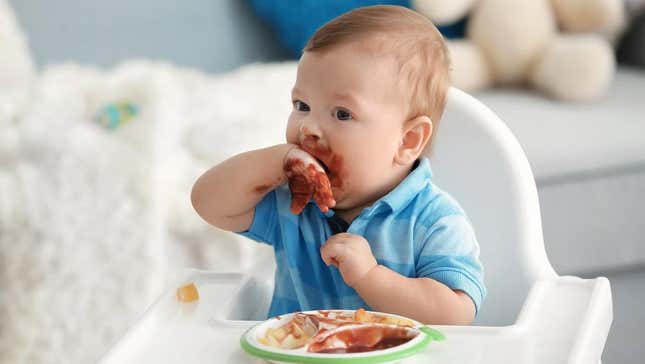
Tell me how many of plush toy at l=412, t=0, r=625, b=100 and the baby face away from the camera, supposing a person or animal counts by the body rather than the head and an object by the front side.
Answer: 0

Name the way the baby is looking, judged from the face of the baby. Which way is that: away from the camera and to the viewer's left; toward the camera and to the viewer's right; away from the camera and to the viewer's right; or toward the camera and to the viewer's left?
toward the camera and to the viewer's left

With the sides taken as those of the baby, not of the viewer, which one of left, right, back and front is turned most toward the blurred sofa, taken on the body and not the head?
back

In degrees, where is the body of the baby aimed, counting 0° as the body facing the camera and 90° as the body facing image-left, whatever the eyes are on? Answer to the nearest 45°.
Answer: approximately 45°
